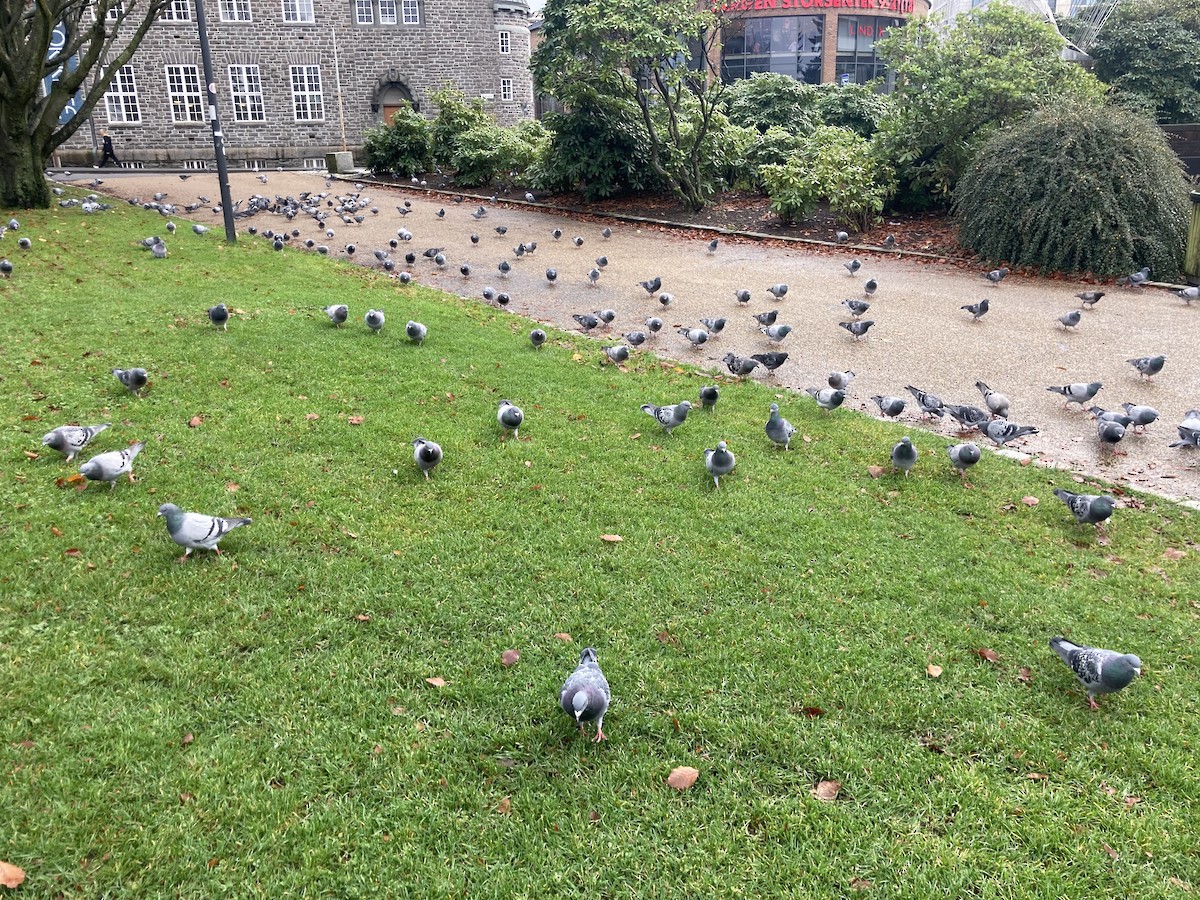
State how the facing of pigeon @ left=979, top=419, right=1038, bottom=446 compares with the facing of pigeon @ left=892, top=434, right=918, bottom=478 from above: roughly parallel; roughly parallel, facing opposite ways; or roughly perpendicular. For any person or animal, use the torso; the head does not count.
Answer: roughly perpendicular

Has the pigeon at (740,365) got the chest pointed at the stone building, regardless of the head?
no

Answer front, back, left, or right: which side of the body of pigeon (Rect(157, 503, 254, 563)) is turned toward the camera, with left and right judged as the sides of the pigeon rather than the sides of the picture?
left

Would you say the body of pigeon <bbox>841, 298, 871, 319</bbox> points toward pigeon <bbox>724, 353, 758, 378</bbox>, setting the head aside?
no

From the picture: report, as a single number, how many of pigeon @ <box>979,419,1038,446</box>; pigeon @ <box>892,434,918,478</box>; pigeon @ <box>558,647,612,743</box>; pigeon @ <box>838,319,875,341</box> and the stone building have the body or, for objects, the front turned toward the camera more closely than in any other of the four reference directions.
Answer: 3

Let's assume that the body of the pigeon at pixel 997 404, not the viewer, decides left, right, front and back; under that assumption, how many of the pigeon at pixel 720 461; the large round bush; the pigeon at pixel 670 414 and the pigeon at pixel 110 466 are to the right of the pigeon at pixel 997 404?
3

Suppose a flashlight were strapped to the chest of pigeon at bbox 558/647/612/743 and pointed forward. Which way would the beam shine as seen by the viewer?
toward the camera

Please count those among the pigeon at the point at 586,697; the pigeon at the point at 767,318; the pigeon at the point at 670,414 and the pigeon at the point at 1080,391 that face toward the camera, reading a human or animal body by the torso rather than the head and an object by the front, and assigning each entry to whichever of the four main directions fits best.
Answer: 1

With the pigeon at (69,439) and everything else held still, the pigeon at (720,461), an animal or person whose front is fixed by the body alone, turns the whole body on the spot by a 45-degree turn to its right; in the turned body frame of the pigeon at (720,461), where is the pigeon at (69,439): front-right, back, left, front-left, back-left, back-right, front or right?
front-right

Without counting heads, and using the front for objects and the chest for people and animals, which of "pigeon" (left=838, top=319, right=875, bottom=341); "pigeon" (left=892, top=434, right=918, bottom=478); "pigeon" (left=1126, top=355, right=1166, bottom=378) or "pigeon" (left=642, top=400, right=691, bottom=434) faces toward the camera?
"pigeon" (left=892, top=434, right=918, bottom=478)

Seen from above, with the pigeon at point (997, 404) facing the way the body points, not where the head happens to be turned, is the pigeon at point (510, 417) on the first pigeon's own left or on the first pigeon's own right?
on the first pigeon's own right

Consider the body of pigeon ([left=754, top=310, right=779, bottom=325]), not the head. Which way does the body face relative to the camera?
to the viewer's right
